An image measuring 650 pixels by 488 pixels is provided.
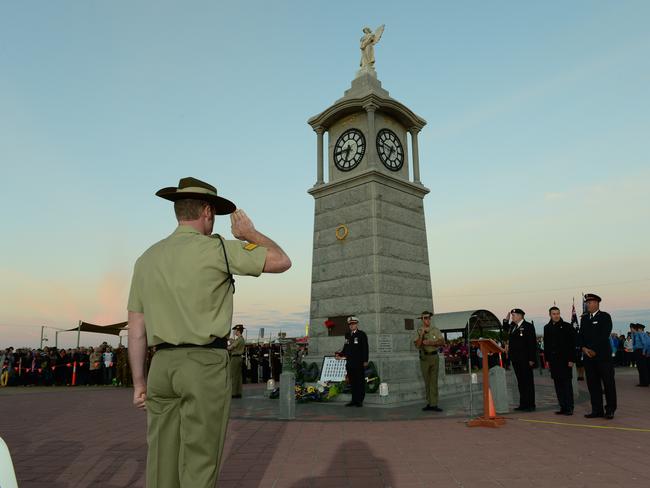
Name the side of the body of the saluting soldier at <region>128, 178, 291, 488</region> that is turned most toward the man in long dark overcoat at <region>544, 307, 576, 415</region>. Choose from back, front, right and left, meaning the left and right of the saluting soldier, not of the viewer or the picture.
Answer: front

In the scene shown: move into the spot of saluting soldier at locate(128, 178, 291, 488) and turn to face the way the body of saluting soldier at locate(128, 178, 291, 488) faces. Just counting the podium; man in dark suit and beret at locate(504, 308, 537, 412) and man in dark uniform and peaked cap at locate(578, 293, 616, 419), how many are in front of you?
3

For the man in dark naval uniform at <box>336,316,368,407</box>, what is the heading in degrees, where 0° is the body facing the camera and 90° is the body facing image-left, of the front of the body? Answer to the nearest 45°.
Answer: approximately 45°

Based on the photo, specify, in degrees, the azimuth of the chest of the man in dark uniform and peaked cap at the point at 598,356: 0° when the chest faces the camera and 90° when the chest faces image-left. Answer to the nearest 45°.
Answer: approximately 45°

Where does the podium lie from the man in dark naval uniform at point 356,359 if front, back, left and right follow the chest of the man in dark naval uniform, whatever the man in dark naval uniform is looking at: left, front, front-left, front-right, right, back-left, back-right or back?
left

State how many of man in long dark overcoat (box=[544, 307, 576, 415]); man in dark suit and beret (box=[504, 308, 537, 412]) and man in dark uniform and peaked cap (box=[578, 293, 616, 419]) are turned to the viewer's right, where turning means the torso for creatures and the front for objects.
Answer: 0

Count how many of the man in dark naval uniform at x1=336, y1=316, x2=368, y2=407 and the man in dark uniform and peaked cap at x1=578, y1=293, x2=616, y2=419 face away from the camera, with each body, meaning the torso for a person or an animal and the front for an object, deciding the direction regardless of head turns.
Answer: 0

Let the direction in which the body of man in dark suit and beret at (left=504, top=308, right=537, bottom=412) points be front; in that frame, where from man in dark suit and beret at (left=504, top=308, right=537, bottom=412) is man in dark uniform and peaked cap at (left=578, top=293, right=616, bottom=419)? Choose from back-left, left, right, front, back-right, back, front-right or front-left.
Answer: left

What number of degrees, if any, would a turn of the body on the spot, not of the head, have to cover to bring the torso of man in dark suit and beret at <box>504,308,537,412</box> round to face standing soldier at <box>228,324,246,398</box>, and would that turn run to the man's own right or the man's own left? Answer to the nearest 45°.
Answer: approximately 45° to the man's own right

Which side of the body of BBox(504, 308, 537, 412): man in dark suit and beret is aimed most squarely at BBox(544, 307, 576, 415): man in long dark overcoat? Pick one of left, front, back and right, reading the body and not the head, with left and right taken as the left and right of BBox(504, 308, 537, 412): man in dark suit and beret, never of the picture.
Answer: left

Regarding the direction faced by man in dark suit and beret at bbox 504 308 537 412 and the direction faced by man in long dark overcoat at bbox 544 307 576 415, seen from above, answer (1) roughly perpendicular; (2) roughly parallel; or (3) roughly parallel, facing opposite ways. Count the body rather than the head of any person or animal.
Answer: roughly parallel

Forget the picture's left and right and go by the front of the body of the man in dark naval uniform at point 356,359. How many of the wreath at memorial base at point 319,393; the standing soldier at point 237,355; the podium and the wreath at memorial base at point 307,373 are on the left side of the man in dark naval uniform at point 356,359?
1

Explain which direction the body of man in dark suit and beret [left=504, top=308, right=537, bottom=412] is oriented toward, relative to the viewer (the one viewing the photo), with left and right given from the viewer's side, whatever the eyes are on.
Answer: facing the viewer and to the left of the viewer

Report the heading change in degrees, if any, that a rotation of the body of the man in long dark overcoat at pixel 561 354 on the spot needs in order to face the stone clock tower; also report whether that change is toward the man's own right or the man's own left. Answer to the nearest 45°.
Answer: approximately 90° to the man's own right
